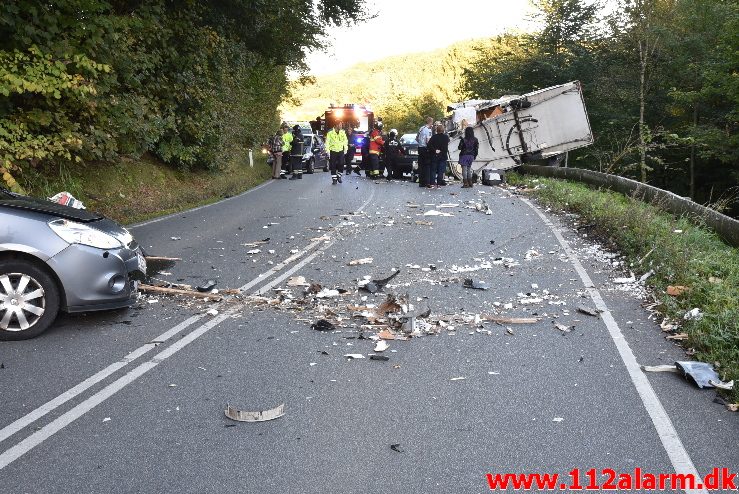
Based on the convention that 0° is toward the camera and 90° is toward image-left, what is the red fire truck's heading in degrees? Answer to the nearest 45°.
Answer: approximately 0°

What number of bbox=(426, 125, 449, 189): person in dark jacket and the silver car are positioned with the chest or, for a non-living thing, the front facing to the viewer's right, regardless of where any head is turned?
1

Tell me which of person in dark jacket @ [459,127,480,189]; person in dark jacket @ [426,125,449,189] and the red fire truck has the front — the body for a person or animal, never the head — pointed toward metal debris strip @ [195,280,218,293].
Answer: the red fire truck

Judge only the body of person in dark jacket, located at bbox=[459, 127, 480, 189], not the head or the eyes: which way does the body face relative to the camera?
away from the camera

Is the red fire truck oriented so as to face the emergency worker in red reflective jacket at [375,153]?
yes

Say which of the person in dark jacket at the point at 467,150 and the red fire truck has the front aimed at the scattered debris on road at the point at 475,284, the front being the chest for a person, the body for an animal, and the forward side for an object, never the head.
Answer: the red fire truck

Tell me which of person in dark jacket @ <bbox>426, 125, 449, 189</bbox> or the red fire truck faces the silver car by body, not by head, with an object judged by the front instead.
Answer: the red fire truck

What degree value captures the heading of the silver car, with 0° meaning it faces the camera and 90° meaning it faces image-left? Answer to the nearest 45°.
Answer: approximately 270°

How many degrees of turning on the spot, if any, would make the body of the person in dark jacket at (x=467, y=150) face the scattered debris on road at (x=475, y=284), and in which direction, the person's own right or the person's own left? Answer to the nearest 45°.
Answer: approximately 180°

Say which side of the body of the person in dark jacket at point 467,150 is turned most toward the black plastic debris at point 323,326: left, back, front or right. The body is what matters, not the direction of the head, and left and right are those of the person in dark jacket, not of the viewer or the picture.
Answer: back

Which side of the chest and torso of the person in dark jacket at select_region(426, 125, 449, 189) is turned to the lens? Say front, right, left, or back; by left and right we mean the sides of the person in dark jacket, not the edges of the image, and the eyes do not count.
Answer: back

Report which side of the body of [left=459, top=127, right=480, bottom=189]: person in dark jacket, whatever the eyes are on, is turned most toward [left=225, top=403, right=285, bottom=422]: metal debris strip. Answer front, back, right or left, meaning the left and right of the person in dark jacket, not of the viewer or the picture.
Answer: back

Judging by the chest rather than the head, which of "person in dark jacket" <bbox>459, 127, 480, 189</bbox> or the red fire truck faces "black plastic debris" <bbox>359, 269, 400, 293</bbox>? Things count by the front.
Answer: the red fire truck
